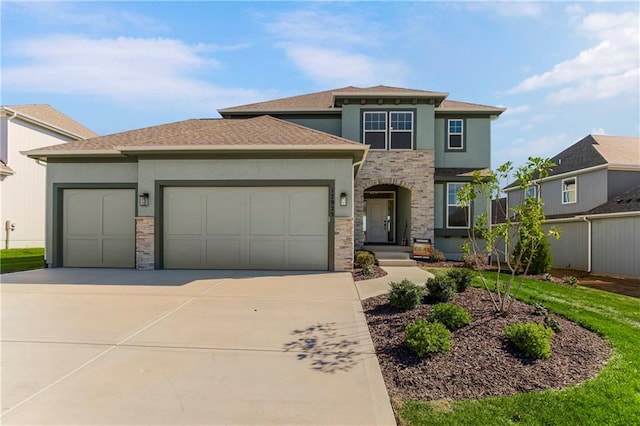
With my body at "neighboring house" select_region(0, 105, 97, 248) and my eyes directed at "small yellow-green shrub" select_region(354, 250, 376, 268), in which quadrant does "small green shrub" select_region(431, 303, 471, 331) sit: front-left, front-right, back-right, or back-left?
front-right

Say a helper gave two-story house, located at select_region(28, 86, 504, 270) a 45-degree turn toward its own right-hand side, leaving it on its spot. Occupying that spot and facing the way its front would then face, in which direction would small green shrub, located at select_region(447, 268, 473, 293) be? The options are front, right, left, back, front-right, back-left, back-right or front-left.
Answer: left

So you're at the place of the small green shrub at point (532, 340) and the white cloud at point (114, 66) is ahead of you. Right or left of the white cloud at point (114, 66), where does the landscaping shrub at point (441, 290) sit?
right

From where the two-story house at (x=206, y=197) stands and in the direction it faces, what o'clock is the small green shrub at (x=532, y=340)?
The small green shrub is roughly at 11 o'clock from the two-story house.

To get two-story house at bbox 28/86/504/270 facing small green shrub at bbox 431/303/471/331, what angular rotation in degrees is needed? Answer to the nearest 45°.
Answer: approximately 45° to its left

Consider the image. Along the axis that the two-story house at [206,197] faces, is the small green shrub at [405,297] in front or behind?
in front

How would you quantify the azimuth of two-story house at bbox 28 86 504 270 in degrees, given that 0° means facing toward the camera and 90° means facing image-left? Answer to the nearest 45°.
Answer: approximately 0°

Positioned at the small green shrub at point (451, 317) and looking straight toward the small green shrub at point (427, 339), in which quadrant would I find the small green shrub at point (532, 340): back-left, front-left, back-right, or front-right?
front-left

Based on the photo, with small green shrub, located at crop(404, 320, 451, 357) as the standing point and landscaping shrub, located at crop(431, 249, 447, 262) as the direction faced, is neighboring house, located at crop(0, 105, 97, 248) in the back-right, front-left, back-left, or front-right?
front-left

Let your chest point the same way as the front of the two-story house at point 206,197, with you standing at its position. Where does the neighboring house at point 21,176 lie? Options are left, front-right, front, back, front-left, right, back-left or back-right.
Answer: back-right

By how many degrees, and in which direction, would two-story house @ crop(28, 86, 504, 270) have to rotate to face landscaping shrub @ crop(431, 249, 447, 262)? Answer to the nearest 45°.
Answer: approximately 90° to its left

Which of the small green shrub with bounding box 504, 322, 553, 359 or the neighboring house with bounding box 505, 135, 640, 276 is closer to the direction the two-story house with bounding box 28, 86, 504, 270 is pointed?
the small green shrub

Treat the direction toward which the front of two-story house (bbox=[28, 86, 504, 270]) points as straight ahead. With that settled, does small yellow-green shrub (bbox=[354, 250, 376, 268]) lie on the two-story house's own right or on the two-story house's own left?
on the two-story house's own left

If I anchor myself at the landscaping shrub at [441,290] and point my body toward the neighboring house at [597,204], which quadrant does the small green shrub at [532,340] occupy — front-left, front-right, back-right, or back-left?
back-right

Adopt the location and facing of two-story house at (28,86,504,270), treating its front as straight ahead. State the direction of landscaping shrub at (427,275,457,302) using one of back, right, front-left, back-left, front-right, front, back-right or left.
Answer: front-left
